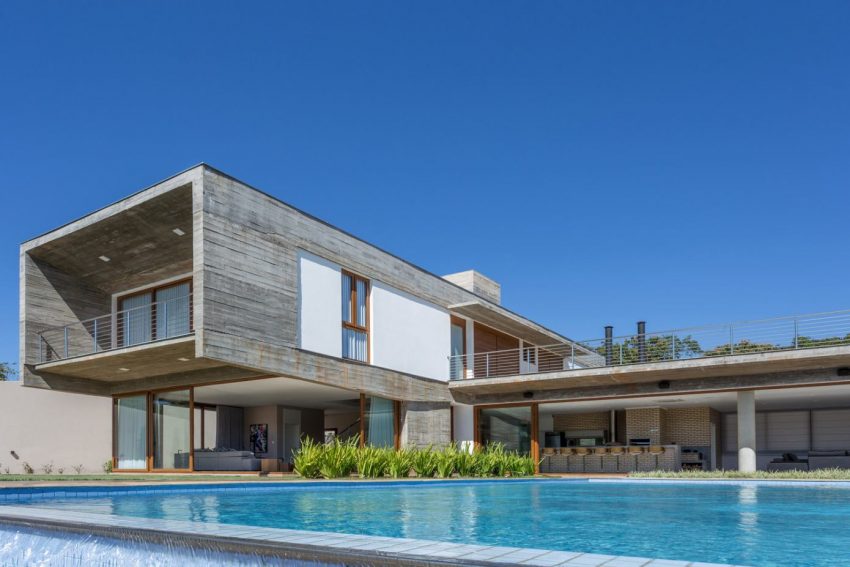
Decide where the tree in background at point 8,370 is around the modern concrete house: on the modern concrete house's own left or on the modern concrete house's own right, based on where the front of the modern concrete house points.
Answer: on the modern concrete house's own right

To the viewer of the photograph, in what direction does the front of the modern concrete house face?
facing the viewer and to the left of the viewer
